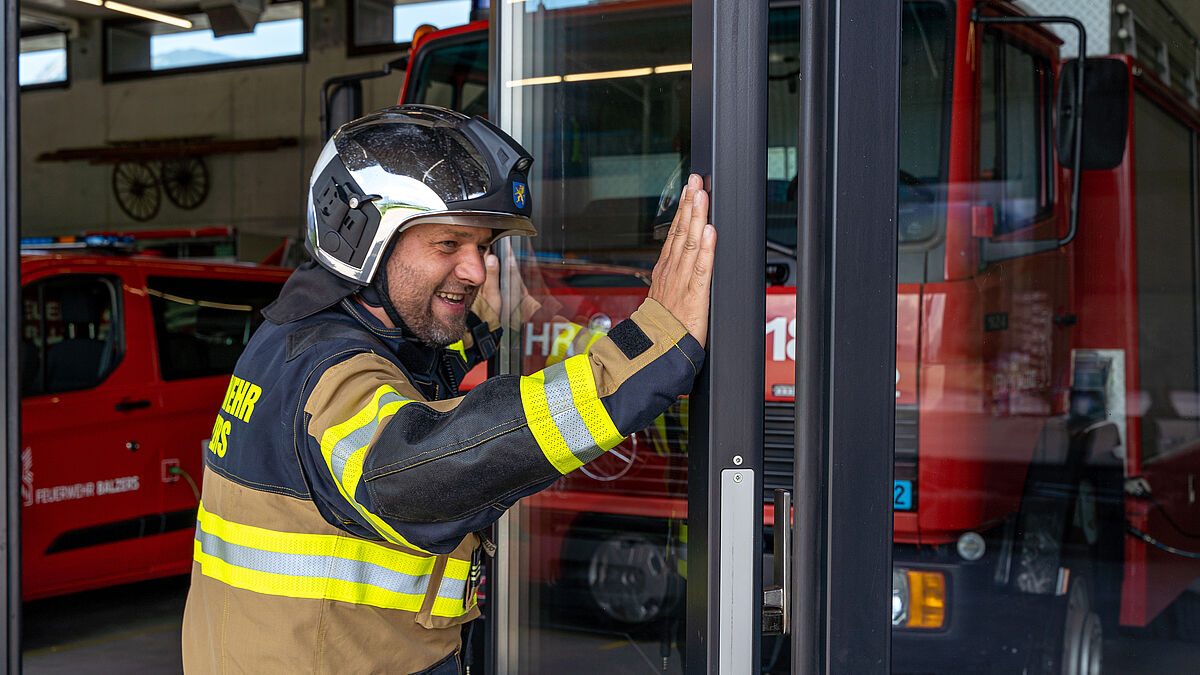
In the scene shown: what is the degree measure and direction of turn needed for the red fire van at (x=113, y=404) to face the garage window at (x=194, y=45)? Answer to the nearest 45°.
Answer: approximately 135° to its right

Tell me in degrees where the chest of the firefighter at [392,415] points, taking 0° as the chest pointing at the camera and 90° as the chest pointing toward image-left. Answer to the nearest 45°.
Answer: approximately 270°

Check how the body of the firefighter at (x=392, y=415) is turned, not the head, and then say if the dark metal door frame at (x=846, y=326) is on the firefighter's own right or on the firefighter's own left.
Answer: on the firefighter's own right

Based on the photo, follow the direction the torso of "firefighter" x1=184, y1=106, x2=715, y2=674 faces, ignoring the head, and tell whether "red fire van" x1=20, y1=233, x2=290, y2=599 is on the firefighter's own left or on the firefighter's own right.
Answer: on the firefighter's own left

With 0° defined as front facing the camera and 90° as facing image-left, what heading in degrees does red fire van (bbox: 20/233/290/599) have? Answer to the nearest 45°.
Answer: approximately 45°

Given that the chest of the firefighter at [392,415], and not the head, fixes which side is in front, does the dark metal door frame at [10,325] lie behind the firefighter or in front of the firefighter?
behind

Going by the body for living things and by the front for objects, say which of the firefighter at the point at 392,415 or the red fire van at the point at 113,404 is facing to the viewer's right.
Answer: the firefighter

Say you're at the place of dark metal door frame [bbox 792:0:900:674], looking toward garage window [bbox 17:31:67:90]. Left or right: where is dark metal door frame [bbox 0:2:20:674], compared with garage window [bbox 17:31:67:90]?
left

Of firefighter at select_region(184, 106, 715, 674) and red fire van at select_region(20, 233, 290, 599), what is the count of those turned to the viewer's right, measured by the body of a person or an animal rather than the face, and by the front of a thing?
1
